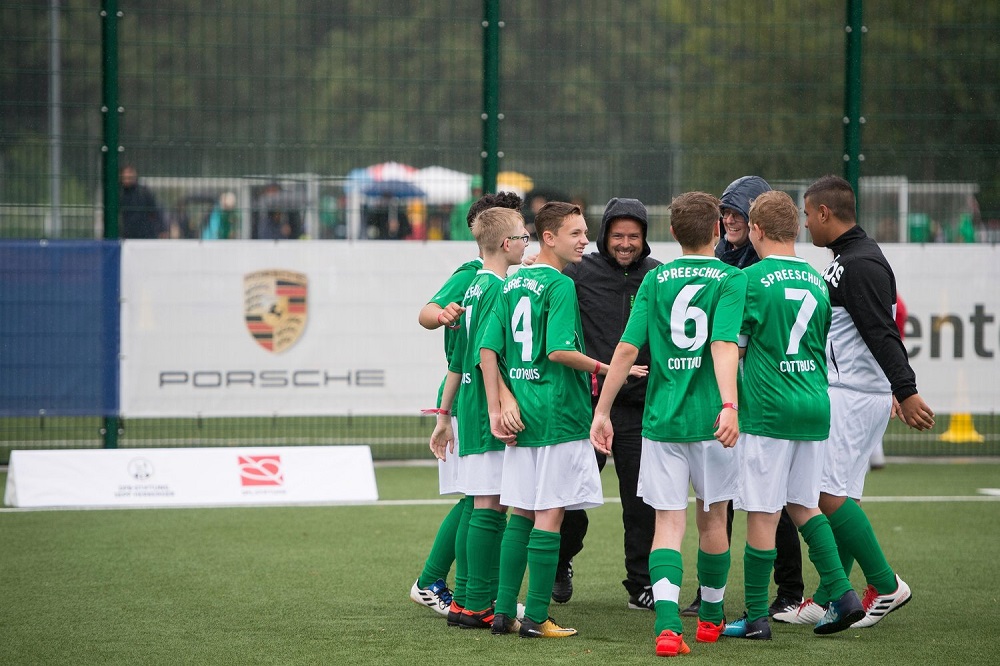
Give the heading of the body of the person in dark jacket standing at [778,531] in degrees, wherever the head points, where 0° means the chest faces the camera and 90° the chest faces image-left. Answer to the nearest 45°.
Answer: approximately 45°

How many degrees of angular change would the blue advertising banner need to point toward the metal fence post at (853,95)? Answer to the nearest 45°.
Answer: approximately 90° to its left

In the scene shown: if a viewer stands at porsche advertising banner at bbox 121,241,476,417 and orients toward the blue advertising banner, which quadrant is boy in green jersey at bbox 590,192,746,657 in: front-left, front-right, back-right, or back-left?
back-left

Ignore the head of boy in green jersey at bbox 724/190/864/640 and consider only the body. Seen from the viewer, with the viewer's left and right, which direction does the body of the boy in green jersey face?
facing away from the viewer and to the left of the viewer

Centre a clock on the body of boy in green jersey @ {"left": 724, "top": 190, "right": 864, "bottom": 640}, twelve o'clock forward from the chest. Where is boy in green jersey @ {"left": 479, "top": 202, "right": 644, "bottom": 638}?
boy in green jersey @ {"left": 479, "top": 202, "right": 644, "bottom": 638} is roughly at 10 o'clock from boy in green jersey @ {"left": 724, "top": 190, "right": 864, "bottom": 640}.

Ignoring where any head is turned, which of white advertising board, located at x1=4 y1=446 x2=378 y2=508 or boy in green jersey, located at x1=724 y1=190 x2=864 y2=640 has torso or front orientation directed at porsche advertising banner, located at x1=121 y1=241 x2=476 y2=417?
the boy in green jersey

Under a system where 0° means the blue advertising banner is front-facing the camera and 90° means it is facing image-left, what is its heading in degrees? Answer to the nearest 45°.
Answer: approximately 0°
